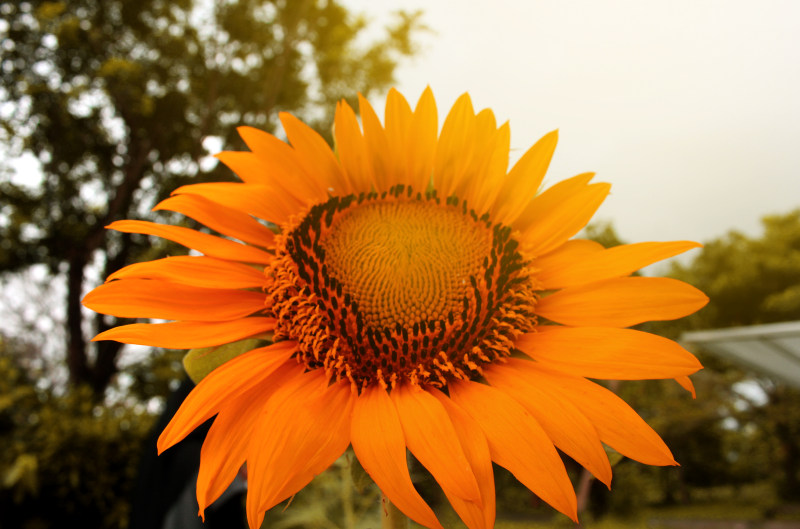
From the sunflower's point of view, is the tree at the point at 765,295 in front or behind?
behind

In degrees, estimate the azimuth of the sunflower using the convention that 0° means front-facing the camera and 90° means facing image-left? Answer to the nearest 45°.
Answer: approximately 0°

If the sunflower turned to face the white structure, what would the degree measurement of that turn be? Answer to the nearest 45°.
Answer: approximately 135° to its left

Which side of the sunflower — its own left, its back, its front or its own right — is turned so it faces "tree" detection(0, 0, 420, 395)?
back
